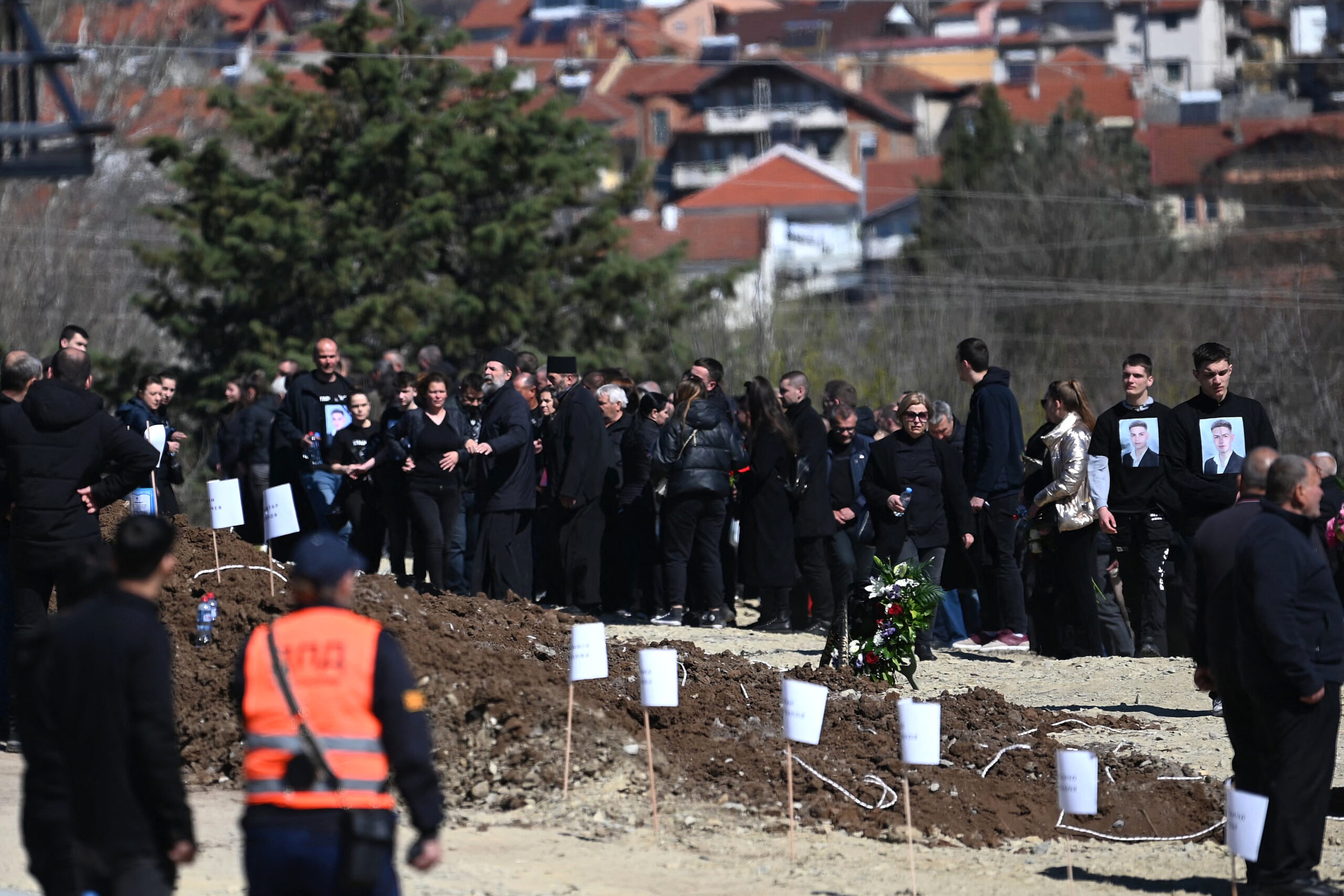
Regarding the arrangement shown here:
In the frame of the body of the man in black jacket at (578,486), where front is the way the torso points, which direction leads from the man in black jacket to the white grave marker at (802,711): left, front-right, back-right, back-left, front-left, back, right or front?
left

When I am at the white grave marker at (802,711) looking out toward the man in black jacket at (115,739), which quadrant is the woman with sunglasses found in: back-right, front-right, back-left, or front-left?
back-right

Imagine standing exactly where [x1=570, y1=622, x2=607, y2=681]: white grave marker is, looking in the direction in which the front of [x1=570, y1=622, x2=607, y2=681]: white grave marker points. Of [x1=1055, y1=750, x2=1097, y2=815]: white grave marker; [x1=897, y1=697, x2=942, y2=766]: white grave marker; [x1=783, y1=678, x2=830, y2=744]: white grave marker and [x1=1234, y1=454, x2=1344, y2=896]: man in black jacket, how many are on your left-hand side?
4

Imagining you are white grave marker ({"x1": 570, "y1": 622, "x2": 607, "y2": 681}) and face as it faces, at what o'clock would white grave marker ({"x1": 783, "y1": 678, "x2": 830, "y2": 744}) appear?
white grave marker ({"x1": 783, "y1": 678, "x2": 830, "y2": 744}) is roughly at 11 o'clock from white grave marker ({"x1": 570, "y1": 622, "x2": 607, "y2": 681}).

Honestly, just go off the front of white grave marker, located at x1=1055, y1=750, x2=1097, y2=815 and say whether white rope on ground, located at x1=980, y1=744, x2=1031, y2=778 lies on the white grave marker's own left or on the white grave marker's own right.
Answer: on the white grave marker's own right

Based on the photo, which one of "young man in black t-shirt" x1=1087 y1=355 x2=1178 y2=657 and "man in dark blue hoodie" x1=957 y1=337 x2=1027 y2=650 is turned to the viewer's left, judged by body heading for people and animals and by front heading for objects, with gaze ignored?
the man in dark blue hoodie

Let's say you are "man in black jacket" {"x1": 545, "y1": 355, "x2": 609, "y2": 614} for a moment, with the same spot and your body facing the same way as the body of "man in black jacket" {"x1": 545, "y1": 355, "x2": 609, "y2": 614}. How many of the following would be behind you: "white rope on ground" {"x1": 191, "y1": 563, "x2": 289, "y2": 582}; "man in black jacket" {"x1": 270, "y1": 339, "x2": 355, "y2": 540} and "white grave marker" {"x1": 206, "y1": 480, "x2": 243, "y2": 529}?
0

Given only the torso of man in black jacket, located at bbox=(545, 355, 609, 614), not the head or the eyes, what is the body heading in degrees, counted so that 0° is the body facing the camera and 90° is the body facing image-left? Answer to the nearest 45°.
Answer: approximately 90°

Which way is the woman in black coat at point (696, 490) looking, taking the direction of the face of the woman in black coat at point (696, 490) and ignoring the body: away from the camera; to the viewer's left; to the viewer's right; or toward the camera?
away from the camera

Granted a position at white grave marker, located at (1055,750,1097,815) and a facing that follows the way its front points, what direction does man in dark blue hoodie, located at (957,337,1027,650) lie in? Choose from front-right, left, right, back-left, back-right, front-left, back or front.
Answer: back-right

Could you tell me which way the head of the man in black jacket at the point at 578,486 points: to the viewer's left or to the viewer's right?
to the viewer's left

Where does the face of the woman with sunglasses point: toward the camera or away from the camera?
toward the camera

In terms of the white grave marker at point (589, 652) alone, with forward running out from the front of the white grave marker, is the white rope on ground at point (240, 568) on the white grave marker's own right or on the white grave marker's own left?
on the white grave marker's own right

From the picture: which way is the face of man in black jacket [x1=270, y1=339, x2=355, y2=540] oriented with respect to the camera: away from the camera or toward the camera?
toward the camera

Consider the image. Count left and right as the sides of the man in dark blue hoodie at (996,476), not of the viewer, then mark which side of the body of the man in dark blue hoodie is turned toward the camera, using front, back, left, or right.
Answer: left

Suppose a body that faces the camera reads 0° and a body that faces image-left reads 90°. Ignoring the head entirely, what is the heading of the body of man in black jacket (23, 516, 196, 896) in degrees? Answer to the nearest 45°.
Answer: approximately 225°

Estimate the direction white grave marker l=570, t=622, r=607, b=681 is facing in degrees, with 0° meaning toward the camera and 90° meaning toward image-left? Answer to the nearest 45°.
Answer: approximately 45°
